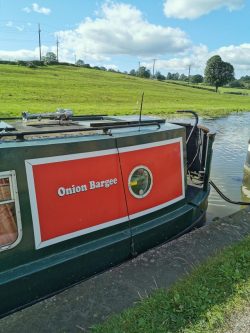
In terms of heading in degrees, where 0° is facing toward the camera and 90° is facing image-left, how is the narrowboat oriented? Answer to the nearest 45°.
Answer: approximately 45°
